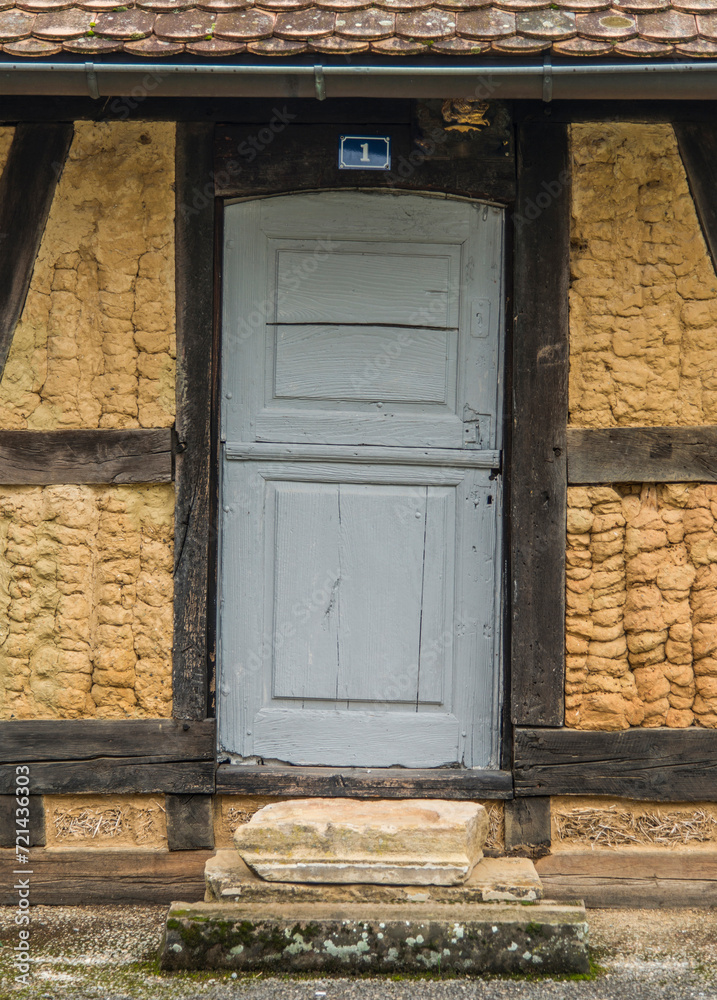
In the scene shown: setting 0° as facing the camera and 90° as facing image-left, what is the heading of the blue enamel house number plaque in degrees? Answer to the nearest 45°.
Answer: approximately 0°
